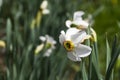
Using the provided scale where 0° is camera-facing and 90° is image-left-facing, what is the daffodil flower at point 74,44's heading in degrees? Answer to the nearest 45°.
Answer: approximately 45°
